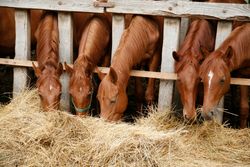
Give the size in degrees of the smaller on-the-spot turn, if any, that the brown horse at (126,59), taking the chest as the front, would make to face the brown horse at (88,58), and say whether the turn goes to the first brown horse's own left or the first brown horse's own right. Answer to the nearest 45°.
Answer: approximately 45° to the first brown horse's own right

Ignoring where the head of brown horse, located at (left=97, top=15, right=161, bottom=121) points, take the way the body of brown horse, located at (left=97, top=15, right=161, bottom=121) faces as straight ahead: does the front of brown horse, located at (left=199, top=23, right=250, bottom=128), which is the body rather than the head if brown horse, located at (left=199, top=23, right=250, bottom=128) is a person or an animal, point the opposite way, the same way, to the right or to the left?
the same way

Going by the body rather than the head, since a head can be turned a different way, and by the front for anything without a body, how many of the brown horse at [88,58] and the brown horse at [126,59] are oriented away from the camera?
0

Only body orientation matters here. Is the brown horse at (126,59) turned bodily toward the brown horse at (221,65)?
no

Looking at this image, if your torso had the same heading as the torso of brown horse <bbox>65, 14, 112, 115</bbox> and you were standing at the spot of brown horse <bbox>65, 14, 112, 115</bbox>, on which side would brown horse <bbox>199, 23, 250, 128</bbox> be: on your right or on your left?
on your left

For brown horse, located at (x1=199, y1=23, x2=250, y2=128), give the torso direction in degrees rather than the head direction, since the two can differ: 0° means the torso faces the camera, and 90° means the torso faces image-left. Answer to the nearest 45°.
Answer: approximately 45°

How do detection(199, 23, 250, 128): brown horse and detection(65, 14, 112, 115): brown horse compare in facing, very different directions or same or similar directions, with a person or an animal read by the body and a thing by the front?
same or similar directions

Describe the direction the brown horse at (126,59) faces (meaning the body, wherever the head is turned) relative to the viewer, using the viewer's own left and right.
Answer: facing the viewer and to the left of the viewer

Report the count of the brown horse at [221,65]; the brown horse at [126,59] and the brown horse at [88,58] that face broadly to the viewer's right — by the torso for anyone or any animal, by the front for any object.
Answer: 0

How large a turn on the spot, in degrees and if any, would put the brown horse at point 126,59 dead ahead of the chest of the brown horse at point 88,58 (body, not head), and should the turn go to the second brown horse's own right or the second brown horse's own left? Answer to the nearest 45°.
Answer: approximately 90° to the second brown horse's own left
